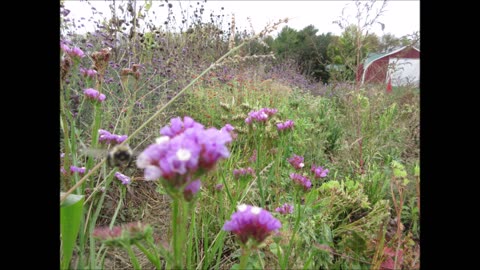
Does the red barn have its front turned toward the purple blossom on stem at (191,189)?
yes

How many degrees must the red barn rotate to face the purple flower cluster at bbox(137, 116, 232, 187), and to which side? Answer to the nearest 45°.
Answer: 0° — it already faces it

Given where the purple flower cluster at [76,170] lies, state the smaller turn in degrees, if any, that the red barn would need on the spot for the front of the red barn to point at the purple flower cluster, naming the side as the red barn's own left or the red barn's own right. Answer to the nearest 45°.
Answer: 0° — it already faces it

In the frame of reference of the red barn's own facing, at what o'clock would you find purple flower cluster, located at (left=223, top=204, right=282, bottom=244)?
The purple flower cluster is roughly at 12 o'clock from the red barn.

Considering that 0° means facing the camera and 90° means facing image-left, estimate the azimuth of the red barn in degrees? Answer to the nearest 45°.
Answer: approximately 0°
